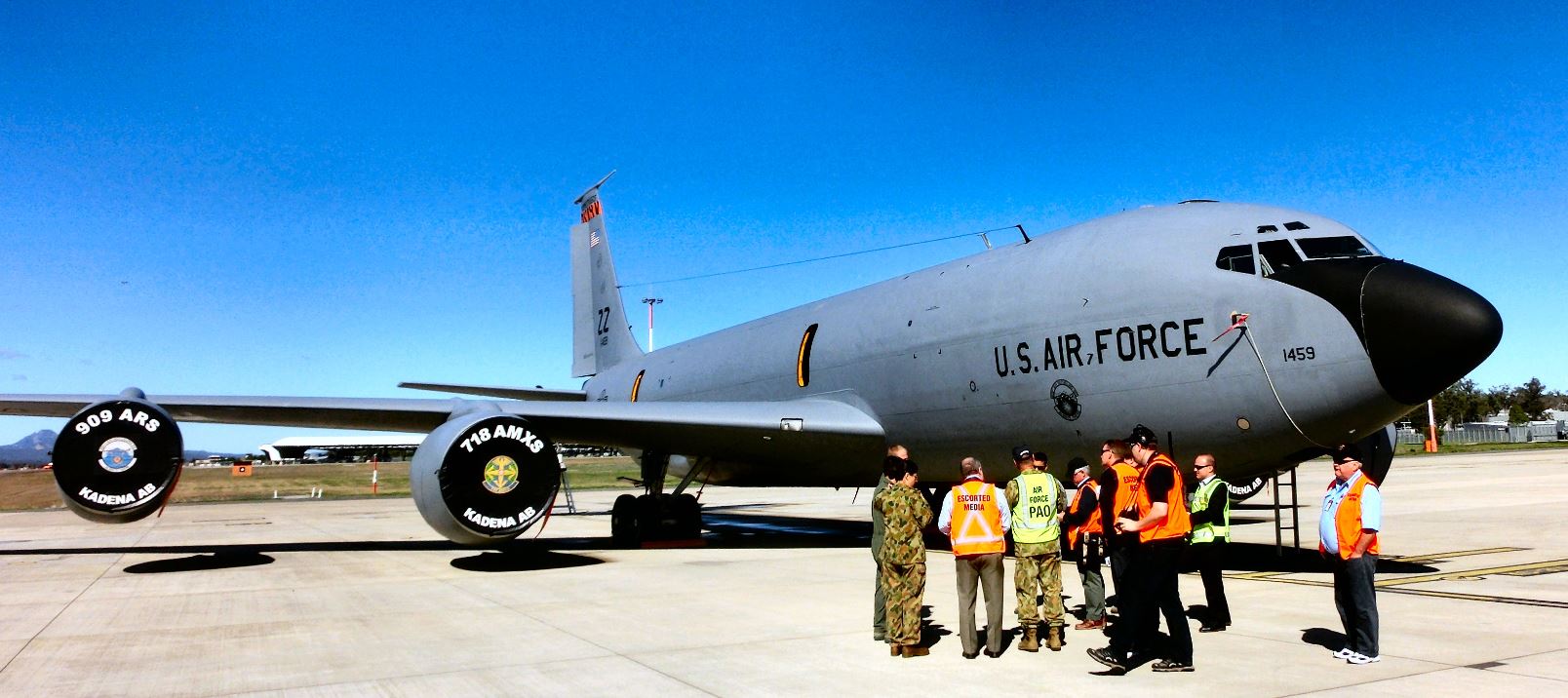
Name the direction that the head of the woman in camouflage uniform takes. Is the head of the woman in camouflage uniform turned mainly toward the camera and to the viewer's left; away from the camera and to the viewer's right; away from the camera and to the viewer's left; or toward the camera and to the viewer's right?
away from the camera and to the viewer's right

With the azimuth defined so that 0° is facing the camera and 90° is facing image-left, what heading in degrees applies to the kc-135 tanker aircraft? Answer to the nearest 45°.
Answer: approximately 315°

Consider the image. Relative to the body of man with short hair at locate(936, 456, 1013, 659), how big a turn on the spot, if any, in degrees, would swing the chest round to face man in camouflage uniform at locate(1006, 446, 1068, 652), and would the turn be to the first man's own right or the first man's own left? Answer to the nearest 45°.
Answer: approximately 45° to the first man's own right

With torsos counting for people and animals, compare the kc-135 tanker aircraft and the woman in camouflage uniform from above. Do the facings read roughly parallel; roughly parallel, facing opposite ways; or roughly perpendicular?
roughly perpendicular

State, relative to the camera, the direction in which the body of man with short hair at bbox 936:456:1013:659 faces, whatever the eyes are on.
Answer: away from the camera

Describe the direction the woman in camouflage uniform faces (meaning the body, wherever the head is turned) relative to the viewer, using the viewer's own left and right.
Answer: facing away from the viewer and to the right of the viewer
